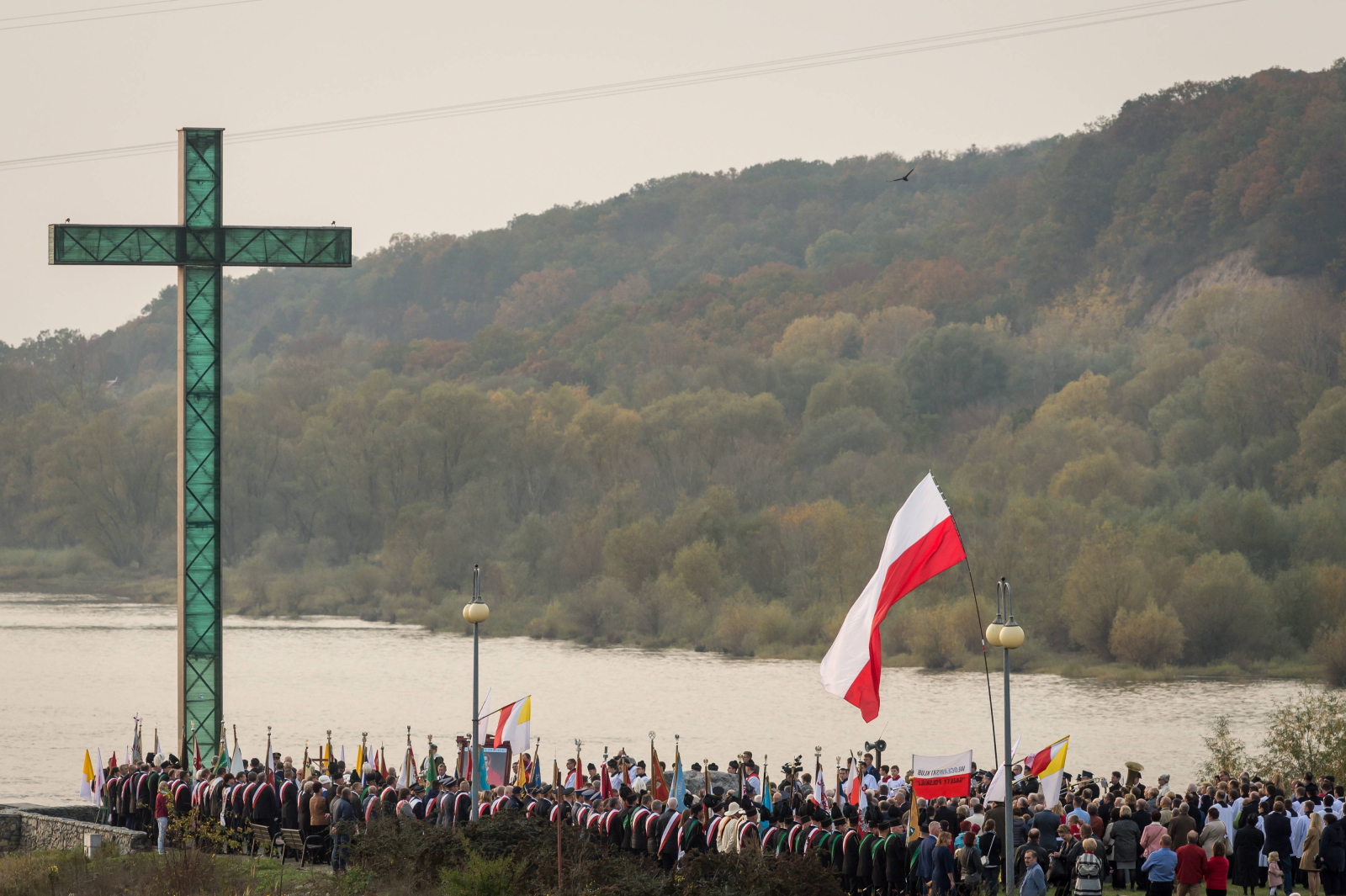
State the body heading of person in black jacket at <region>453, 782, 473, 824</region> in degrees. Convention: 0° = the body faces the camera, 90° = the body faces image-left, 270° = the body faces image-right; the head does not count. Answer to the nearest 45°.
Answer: approximately 225°

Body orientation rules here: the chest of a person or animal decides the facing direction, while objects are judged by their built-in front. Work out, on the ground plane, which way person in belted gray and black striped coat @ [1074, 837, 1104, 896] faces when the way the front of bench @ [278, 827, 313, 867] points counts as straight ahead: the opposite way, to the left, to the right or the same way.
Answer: the same way

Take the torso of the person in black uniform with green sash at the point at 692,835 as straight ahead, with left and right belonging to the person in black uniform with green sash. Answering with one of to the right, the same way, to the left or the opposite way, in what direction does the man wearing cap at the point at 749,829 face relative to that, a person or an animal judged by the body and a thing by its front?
the same way

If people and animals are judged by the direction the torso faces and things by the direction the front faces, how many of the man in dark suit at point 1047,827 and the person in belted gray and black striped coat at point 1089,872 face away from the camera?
2

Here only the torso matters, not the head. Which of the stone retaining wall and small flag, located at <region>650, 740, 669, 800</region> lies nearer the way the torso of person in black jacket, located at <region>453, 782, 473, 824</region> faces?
the small flag

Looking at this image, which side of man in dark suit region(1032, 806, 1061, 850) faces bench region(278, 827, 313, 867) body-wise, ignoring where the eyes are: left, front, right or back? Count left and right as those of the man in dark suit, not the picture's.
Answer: left

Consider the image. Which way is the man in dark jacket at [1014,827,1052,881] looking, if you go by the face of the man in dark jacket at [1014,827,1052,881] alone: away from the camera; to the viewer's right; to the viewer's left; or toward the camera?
away from the camera

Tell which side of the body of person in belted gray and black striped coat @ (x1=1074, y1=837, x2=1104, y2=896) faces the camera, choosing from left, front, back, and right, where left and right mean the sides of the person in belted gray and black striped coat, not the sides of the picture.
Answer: back

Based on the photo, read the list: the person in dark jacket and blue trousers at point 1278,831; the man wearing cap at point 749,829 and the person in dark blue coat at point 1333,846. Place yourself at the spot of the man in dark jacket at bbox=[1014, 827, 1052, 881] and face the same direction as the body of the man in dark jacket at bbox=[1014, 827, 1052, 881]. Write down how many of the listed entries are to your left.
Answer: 1

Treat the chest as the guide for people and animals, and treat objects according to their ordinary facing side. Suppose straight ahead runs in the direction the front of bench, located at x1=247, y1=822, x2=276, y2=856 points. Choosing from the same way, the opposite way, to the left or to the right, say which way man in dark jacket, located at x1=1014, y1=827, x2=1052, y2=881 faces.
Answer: the same way

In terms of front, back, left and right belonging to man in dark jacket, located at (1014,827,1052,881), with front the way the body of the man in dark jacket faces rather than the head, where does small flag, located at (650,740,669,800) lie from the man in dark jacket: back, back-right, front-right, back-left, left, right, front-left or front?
front-left

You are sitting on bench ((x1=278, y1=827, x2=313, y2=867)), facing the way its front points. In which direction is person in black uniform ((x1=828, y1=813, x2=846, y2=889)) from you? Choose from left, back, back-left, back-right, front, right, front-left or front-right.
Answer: right

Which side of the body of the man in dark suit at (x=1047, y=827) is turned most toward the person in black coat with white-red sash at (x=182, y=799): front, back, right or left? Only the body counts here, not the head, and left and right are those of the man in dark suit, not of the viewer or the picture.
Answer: left

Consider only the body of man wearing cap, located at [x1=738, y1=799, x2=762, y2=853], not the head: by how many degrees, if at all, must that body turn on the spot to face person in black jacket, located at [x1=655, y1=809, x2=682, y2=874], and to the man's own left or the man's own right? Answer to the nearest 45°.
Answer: approximately 90° to the man's own left

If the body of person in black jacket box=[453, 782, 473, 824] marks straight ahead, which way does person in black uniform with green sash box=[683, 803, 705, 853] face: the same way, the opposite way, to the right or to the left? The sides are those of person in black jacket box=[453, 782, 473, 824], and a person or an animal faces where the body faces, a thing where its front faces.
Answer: the same way

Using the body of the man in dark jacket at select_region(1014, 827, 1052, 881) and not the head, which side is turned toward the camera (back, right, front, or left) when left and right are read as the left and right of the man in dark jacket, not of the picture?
back

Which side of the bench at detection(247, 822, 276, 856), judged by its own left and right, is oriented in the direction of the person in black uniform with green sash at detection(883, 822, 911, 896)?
right

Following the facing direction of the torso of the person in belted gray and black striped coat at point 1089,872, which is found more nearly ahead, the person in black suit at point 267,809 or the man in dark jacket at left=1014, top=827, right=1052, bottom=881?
the man in dark jacket

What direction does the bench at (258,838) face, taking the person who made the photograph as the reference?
facing away from the viewer and to the right of the viewer

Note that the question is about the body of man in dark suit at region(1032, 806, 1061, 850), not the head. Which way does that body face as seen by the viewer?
away from the camera

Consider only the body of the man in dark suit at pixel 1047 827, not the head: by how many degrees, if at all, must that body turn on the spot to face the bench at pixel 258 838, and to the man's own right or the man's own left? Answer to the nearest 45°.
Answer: approximately 90° to the man's own left

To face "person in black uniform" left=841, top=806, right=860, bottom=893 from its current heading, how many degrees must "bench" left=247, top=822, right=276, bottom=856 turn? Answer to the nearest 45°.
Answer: approximately 90° to its right
